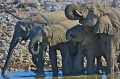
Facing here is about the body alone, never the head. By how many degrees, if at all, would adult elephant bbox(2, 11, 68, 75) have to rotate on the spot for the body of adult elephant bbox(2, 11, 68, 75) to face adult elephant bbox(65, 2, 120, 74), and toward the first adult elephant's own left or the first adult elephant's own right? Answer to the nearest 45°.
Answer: approximately 135° to the first adult elephant's own left

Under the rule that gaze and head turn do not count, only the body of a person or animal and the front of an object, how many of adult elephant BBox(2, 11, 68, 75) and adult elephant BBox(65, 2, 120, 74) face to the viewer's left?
2

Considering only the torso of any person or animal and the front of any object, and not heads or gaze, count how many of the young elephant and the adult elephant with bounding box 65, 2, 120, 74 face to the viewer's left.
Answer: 2

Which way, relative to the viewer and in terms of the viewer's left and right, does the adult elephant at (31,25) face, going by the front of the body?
facing to the left of the viewer

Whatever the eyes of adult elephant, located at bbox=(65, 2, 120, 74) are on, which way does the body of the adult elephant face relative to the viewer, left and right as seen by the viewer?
facing to the left of the viewer

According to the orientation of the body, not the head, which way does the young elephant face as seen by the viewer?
to the viewer's left

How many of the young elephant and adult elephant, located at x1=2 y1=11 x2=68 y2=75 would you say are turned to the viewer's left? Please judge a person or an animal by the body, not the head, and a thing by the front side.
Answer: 2
